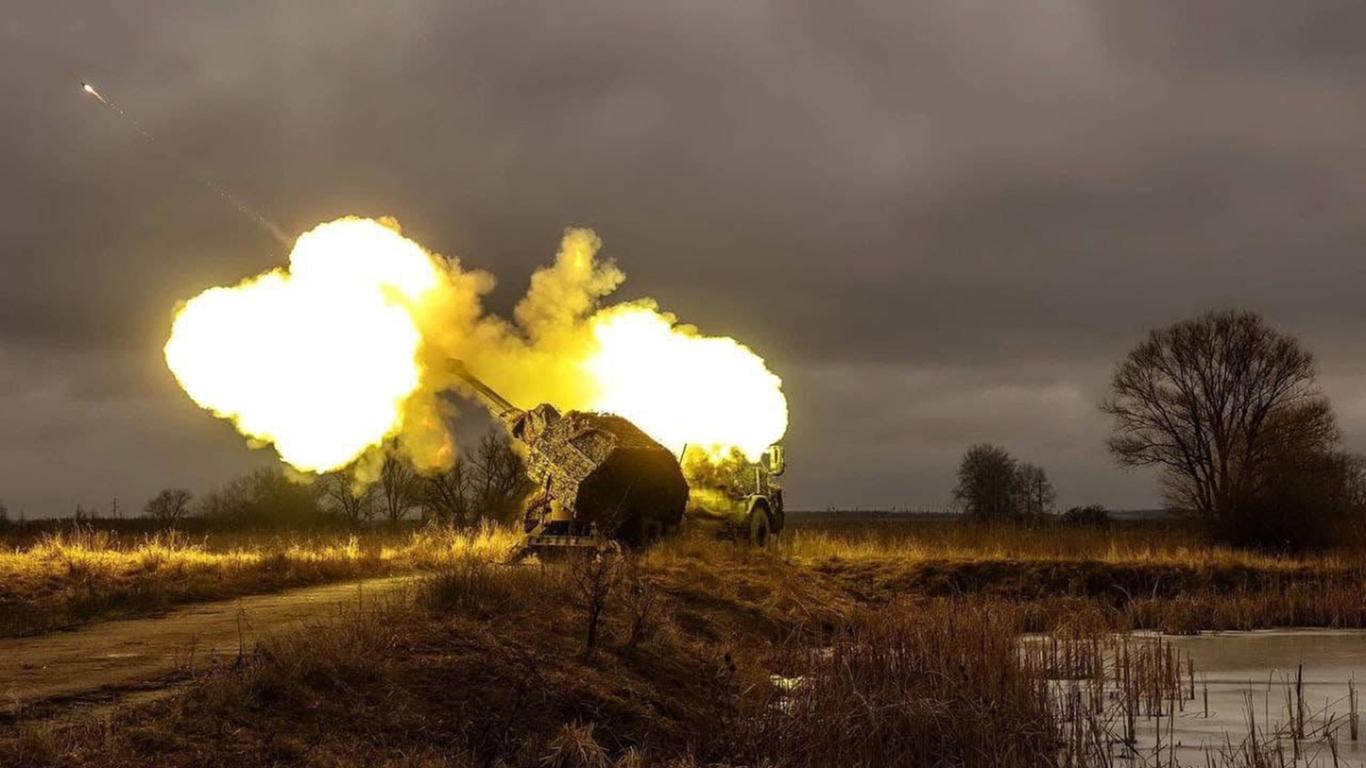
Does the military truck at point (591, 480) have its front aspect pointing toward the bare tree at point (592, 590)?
no

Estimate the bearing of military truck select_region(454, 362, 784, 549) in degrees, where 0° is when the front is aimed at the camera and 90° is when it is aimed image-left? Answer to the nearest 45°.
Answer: approximately 225°
